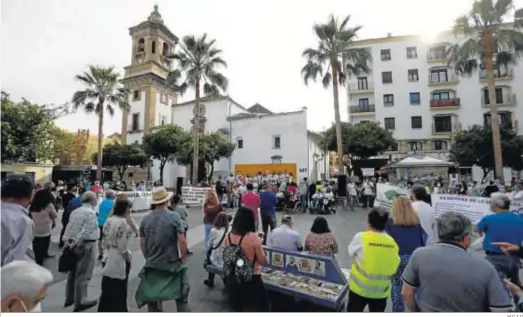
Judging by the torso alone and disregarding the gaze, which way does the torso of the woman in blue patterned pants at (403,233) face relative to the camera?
away from the camera

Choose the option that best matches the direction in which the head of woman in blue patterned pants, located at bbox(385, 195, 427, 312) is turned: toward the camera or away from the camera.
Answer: away from the camera

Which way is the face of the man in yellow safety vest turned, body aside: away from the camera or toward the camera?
away from the camera

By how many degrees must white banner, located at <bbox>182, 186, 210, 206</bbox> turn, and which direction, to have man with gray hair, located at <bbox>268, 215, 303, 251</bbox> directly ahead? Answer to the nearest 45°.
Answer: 0° — it already faces them

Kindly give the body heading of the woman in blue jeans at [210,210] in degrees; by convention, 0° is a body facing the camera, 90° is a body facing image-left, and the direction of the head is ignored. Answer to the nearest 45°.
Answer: approximately 180°

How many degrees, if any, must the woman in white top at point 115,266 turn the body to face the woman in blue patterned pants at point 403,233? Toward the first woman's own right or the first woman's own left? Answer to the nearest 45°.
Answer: approximately 90° to the first woman's own right

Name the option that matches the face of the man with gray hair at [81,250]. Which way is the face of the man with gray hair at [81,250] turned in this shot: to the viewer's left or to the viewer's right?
to the viewer's right
